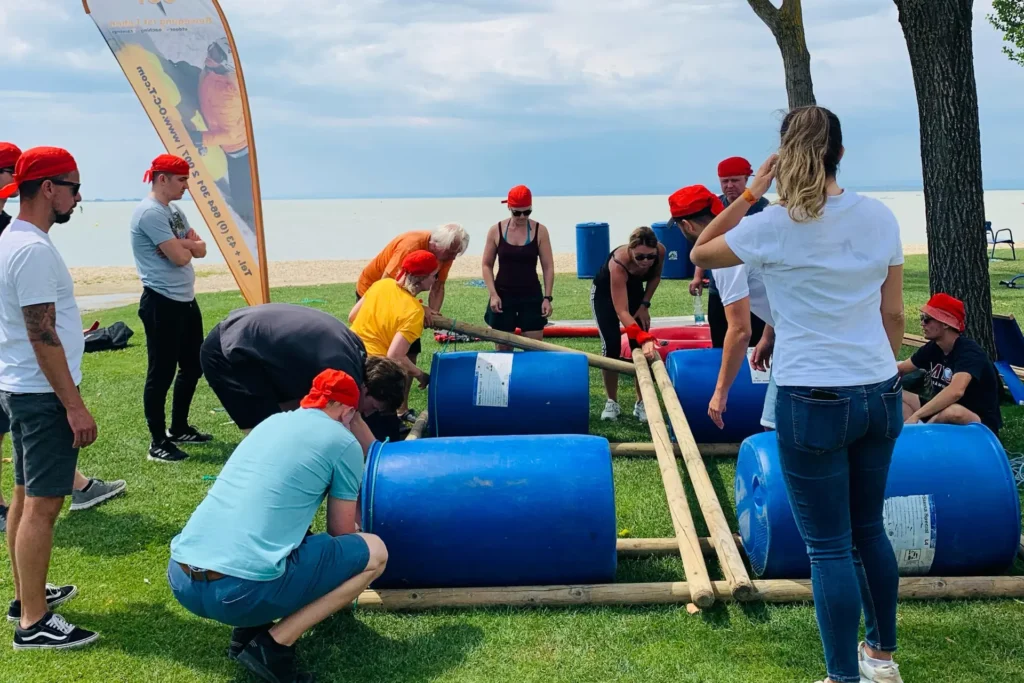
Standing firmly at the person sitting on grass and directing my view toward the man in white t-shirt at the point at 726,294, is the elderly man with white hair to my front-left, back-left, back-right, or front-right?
front-right

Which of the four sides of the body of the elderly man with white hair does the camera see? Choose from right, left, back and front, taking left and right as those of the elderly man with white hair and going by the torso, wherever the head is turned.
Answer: right

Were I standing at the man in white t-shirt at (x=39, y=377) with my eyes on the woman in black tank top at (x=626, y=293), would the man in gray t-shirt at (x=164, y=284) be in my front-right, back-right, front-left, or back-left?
front-left

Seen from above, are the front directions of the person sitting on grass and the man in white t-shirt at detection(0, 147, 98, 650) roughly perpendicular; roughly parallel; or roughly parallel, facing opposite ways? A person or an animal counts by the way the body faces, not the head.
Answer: roughly parallel, facing opposite ways

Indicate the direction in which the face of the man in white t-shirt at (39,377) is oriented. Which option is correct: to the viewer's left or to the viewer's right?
to the viewer's right

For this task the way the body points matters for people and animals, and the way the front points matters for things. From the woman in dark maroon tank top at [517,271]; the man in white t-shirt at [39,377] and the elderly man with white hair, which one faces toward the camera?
the woman in dark maroon tank top

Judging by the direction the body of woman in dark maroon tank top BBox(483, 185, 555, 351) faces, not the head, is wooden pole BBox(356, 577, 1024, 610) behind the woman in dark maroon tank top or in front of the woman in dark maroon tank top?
in front

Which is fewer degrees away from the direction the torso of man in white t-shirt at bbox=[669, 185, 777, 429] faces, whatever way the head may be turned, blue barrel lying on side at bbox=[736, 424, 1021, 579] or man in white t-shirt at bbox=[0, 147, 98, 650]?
the man in white t-shirt

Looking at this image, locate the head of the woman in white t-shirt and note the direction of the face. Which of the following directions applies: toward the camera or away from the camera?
away from the camera

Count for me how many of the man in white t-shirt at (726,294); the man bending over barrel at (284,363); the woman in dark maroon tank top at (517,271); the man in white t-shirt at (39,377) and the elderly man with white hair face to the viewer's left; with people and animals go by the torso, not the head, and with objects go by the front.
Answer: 1

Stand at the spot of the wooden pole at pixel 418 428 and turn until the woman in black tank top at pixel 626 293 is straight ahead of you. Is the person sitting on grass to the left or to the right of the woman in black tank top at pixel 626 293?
right

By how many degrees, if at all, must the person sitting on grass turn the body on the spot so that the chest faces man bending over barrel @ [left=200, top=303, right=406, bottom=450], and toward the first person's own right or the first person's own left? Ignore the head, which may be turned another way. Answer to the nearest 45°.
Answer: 0° — they already face them

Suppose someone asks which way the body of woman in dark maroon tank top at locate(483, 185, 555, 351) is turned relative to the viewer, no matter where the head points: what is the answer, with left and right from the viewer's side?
facing the viewer

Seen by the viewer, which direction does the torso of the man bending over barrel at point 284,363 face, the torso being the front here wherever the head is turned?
to the viewer's right

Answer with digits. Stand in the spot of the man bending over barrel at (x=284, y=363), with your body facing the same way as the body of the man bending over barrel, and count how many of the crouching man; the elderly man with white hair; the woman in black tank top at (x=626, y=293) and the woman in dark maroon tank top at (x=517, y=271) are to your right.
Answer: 1

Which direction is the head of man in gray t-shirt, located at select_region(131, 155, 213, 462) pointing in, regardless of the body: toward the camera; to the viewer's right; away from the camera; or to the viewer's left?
to the viewer's right
